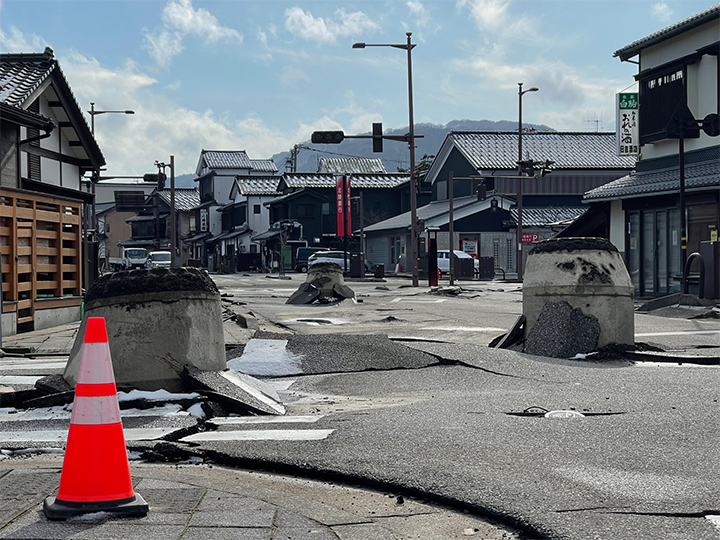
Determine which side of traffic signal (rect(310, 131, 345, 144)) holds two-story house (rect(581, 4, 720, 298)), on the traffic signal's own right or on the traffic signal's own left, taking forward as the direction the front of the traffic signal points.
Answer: on the traffic signal's own left

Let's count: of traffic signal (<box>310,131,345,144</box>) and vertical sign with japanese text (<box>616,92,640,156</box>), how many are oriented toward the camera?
2

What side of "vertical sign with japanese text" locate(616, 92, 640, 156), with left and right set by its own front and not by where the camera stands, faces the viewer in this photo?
front

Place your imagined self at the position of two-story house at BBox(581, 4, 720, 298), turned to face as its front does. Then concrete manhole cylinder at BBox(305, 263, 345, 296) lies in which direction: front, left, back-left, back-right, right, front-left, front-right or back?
front

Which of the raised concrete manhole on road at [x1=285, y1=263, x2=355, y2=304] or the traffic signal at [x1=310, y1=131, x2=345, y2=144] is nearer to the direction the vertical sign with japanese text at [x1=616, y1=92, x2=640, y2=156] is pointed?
the raised concrete manhole on road

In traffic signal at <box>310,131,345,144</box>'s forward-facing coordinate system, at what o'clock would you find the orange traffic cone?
The orange traffic cone is roughly at 12 o'clock from the traffic signal.

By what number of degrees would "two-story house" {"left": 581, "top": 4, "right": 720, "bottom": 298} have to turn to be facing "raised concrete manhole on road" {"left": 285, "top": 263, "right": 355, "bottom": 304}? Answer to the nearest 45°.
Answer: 0° — it already faces it

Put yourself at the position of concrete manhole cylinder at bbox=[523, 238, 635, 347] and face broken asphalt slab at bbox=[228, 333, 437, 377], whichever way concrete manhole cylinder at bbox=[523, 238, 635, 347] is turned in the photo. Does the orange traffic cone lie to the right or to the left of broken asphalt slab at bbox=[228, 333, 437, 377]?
left

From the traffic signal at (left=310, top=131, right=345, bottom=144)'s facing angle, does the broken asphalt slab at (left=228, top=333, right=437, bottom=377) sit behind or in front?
in front

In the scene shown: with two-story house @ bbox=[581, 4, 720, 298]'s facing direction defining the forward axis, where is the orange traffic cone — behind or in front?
in front

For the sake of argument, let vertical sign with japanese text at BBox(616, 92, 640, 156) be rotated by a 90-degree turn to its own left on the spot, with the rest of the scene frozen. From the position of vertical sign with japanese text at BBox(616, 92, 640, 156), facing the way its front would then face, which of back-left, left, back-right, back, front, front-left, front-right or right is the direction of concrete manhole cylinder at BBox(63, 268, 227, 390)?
right

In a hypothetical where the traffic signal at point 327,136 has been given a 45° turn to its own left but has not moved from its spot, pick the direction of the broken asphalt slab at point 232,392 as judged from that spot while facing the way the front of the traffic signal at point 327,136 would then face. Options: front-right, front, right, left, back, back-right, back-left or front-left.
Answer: front-right

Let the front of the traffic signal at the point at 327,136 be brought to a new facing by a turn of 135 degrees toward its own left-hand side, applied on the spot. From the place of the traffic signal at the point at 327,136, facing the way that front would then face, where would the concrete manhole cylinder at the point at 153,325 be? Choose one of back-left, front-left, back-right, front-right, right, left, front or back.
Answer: back-right

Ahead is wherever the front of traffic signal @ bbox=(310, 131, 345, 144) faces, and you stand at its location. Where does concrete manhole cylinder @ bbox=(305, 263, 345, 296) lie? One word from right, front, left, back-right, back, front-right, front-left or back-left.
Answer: front

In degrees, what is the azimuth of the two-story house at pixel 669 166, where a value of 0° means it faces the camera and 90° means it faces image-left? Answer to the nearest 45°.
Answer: approximately 45°
